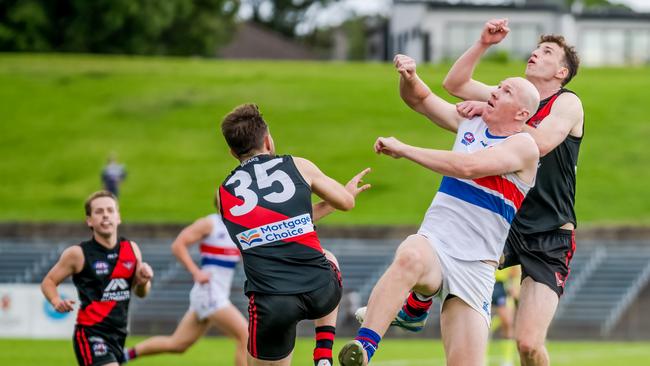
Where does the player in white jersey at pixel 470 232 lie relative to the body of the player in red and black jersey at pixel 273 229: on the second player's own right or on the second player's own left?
on the second player's own right

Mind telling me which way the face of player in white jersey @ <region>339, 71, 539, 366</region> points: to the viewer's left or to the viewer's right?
to the viewer's left

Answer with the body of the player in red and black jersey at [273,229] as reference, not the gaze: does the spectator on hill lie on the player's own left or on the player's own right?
on the player's own left

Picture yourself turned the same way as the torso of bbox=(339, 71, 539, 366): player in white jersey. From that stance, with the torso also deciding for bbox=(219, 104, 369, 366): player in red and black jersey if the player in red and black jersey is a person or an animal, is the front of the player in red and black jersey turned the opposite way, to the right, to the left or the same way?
the opposite way

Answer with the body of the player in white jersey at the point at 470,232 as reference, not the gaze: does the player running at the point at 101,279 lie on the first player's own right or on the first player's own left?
on the first player's own right

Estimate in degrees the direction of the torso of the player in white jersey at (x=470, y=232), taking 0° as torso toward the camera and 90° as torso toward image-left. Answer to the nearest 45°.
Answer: approximately 45°

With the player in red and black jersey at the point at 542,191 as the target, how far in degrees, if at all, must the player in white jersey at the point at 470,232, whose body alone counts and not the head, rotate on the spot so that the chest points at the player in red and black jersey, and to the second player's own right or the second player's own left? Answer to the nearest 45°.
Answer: approximately 180°

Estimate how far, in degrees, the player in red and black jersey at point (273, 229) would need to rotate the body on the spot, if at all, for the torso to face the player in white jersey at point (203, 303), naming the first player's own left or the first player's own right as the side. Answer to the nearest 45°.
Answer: approximately 45° to the first player's own left

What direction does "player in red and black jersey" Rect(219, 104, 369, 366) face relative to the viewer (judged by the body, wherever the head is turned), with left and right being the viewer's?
facing away from the viewer and to the right of the viewer

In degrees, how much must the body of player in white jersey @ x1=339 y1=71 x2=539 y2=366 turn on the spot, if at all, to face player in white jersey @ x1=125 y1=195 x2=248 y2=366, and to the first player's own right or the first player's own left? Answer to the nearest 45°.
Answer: approximately 90° to the first player's own right
